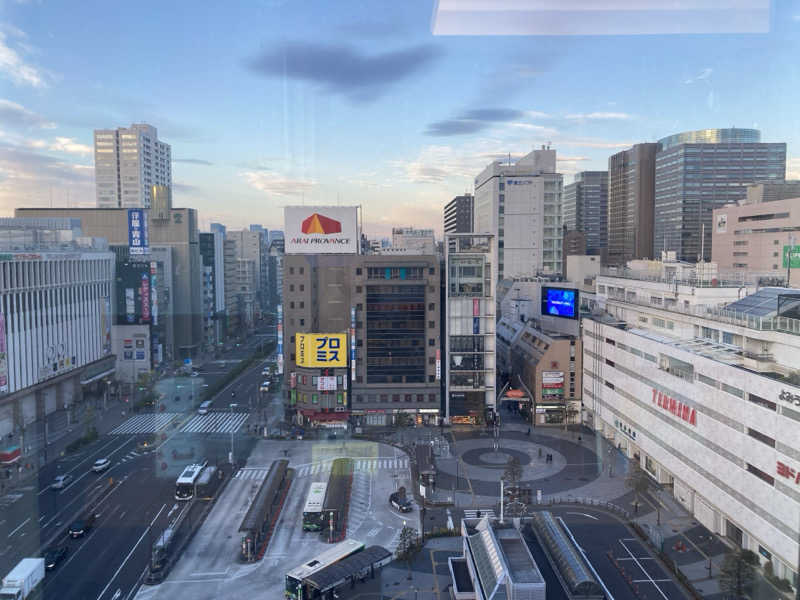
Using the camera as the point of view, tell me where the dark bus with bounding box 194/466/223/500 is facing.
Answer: facing the viewer and to the left of the viewer

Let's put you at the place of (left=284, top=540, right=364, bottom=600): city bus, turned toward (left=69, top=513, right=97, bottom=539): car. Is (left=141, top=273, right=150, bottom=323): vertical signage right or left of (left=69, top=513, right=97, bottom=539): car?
right

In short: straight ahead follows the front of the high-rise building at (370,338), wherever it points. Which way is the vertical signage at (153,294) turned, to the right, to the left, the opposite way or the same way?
the same way

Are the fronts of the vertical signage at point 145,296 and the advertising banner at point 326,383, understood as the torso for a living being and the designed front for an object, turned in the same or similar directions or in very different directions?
same or similar directions

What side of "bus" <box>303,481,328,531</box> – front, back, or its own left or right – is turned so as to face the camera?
front

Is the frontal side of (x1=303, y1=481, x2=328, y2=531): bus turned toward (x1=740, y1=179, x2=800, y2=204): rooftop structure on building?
no

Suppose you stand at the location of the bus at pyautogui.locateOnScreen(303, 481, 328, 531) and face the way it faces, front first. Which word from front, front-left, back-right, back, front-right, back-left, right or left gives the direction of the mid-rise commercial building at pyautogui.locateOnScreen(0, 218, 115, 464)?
back-right

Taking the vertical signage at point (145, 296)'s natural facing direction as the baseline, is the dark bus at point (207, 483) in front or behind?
in front

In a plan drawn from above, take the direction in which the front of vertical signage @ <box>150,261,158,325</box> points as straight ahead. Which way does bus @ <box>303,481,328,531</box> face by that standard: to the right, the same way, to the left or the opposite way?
the same way

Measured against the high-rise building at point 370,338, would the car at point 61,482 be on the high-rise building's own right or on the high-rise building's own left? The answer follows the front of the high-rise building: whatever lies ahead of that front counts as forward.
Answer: on the high-rise building's own right

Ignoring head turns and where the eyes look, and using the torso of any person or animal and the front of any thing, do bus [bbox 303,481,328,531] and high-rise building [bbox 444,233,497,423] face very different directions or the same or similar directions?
same or similar directions

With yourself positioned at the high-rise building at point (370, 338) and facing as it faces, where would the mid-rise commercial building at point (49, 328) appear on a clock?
the mid-rise commercial building at point (49, 328) is roughly at 3 o'clock from the high-rise building at point (370, 338).

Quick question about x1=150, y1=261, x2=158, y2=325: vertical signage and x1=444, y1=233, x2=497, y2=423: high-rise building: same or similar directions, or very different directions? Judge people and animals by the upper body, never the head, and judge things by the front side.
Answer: same or similar directions

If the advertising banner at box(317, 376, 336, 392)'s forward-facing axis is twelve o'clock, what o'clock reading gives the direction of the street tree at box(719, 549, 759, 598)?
The street tree is roughly at 11 o'clock from the advertising banner.

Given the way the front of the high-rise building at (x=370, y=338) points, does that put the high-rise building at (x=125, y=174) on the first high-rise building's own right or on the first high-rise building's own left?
on the first high-rise building's own right

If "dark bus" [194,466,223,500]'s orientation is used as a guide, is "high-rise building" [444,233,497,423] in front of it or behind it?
behind

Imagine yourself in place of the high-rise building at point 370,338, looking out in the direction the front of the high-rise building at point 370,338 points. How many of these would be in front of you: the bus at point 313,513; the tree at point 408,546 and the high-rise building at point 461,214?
2

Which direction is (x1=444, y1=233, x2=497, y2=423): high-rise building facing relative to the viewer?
toward the camera

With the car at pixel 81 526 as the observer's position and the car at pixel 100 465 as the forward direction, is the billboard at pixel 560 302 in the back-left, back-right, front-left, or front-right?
front-right

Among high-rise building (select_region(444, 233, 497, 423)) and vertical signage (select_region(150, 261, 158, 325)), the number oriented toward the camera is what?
2

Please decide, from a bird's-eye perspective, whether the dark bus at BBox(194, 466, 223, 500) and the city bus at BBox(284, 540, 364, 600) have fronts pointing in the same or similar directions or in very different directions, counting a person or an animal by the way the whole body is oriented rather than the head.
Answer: same or similar directions

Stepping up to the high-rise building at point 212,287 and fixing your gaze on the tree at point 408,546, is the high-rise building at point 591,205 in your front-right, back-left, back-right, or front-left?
back-left

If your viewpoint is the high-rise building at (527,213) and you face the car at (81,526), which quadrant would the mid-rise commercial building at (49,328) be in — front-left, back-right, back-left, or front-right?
front-right
